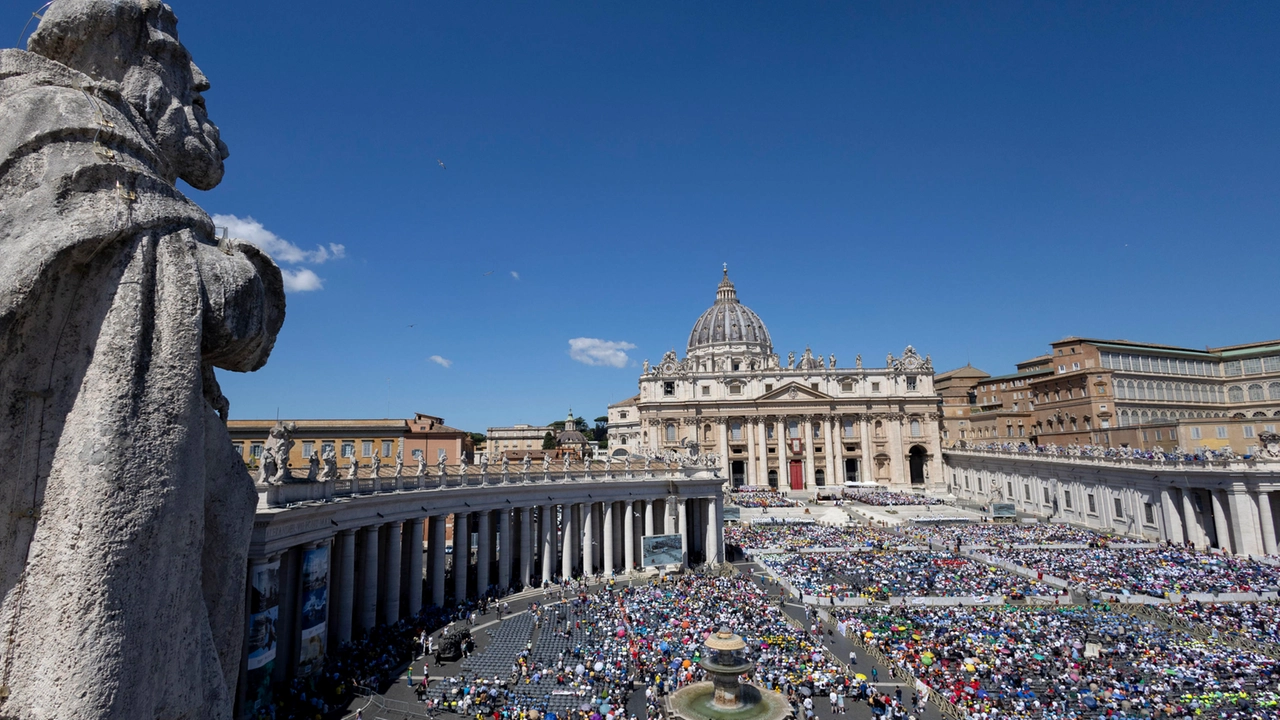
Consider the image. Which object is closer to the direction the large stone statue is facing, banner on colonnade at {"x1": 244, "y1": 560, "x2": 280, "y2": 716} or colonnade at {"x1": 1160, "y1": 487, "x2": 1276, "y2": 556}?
the colonnade

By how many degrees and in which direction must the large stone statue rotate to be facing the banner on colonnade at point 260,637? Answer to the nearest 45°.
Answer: approximately 90° to its left

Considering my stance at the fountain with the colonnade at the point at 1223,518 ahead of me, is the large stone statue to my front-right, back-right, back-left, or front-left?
back-right

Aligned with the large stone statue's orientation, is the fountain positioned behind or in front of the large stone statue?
in front

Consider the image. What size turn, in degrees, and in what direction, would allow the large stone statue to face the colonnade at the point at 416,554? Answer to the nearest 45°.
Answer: approximately 45° to its left

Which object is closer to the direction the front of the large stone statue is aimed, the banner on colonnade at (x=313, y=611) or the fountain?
the fountain

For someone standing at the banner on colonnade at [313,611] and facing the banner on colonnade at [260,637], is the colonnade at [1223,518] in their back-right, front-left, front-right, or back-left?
back-left

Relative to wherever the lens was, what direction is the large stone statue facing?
facing to the right of the viewer

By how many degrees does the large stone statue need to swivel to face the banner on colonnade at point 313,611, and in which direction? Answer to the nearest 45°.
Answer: approximately 90° to its left

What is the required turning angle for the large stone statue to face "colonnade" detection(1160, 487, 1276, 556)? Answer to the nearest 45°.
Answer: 0° — it already faces it

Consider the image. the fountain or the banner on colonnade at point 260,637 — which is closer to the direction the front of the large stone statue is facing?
the fountain

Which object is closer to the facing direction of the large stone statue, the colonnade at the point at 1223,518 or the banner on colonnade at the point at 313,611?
the colonnade
